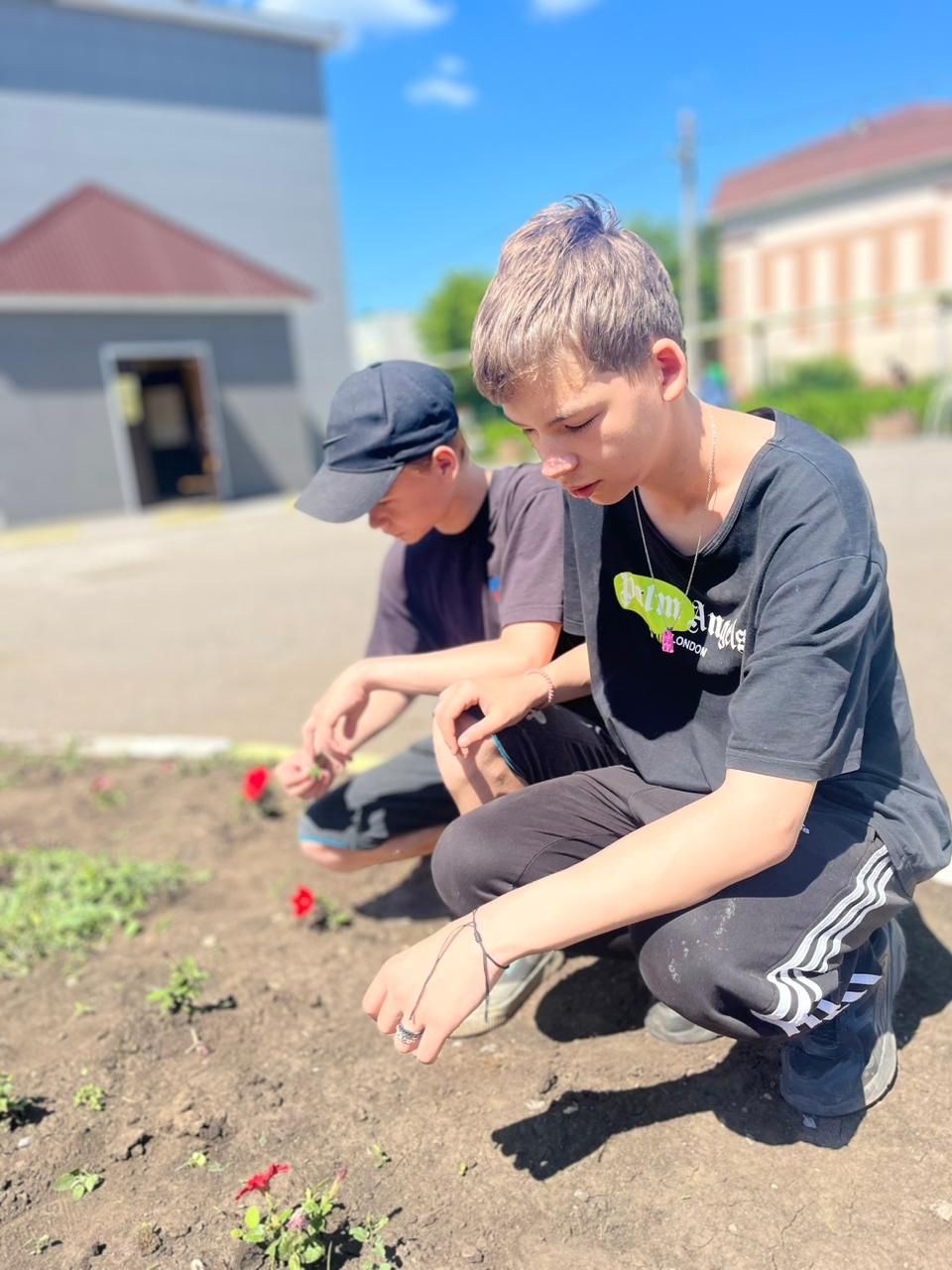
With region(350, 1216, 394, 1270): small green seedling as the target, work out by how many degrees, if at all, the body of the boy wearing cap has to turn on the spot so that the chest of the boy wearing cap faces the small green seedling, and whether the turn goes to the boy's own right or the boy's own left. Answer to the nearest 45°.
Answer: approximately 45° to the boy's own left

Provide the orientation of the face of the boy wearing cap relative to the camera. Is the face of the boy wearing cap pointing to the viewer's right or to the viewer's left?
to the viewer's left

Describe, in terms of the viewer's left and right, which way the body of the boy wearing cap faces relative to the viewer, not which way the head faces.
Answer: facing the viewer and to the left of the viewer

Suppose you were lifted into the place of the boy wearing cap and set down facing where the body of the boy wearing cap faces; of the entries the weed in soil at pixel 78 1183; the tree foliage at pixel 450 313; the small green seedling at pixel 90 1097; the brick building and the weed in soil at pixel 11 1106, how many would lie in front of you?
3

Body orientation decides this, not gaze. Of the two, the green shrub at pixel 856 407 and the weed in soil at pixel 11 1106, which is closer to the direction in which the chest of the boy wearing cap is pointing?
the weed in soil

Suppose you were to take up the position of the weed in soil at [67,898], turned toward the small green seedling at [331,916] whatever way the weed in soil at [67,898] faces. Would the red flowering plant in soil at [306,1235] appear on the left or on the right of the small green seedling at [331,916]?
right

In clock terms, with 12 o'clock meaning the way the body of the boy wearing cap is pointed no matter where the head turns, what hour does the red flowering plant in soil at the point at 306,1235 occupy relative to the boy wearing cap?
The red flowering plant in soil is roughly at 11 o'clock from the boy wearing cap.

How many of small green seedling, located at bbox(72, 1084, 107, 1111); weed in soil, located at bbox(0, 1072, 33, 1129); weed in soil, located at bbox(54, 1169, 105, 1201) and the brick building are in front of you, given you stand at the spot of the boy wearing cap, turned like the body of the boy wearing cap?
3

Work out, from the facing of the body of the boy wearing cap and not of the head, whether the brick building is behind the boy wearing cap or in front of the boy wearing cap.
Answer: behind

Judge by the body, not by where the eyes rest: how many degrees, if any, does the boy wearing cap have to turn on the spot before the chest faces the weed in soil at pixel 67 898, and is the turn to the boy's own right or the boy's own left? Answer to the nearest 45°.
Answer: approximately 45° to the boy's own right

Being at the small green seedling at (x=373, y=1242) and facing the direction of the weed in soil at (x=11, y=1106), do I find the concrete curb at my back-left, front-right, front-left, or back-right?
front-right

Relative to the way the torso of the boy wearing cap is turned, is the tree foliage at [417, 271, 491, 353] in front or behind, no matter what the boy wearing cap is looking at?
behind

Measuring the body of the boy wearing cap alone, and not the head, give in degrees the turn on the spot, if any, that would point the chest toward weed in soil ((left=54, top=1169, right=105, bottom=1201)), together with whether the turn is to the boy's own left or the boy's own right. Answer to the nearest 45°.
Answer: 0° — they already face it

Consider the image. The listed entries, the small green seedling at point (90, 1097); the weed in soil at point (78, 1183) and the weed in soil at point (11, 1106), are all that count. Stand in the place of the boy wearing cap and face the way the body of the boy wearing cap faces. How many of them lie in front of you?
3

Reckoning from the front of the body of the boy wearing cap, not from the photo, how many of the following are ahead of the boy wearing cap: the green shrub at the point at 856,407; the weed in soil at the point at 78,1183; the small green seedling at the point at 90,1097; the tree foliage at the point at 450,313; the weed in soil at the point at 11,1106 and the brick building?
3
